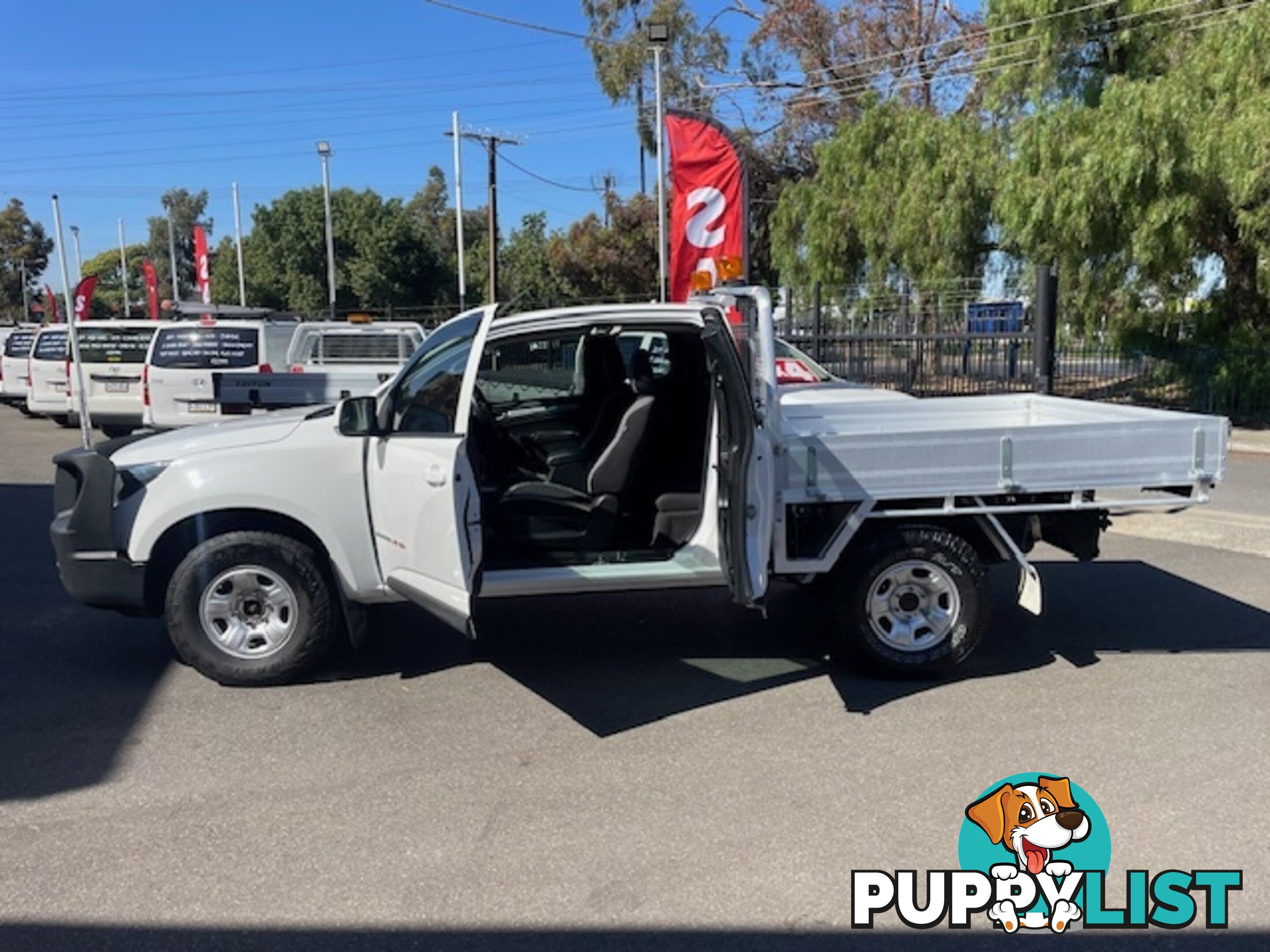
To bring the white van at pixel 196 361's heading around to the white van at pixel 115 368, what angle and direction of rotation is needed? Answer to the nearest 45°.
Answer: approximately 90° to its left

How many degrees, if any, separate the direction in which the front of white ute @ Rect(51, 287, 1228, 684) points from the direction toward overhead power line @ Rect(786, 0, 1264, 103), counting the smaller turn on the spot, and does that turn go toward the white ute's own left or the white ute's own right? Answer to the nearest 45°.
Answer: approximately 135° to the white ute's own right

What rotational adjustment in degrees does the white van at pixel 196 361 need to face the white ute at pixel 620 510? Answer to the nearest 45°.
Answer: approximately 135° to its right

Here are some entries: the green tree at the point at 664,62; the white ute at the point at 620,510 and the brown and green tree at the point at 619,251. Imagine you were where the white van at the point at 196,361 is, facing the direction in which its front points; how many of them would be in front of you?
2

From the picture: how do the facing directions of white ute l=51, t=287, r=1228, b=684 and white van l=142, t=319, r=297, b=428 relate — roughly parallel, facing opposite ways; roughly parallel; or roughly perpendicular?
roughly perpendicular

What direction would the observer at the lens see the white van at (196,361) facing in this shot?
facing away from the viewer and to the right of the viewer

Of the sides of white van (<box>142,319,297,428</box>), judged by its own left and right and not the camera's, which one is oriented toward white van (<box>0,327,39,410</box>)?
left

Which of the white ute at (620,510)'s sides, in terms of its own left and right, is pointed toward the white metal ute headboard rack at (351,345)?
right

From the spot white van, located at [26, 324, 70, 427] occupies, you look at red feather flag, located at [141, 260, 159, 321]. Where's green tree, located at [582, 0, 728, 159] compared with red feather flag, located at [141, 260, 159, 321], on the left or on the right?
right

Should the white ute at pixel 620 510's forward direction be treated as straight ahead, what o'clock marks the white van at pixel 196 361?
The white van is roughly at 2 o'clock from the white ute.

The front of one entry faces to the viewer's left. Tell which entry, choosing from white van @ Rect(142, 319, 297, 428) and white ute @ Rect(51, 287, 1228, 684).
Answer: the white ute

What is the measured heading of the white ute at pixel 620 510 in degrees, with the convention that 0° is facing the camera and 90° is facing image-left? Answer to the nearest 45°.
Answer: approximately 90°

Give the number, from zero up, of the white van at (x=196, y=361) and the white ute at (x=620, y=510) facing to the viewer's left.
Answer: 1
